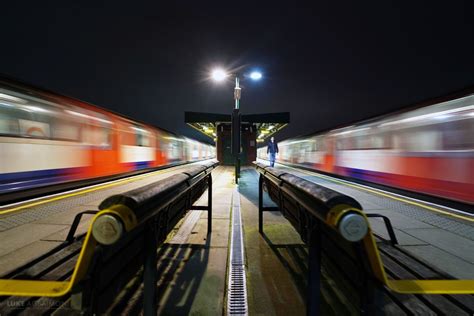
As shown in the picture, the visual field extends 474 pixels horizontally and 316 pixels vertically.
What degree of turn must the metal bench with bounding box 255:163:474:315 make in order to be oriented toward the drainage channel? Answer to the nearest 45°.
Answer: approximately 135° to its left

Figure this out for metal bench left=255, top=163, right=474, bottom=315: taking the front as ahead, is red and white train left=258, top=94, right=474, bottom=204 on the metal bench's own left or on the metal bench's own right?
on the metal bench's own left

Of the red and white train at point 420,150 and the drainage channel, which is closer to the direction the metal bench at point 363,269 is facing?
the red and white train

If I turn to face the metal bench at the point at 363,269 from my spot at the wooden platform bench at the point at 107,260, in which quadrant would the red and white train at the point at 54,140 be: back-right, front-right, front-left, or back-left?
back-left

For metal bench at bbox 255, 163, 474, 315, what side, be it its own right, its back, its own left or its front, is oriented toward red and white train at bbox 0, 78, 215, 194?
back

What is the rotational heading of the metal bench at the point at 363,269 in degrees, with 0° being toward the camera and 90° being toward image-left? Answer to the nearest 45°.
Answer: approximately 270°

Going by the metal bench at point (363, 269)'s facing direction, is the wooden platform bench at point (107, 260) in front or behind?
behind
